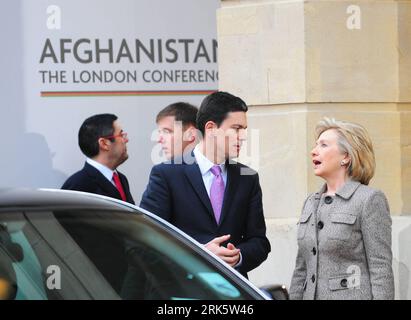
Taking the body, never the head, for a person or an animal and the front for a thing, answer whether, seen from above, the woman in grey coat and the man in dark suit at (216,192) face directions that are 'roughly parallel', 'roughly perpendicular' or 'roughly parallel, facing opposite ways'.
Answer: roughly perpendicular

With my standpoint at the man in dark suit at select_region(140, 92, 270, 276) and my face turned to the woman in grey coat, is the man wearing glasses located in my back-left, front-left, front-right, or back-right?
back-left

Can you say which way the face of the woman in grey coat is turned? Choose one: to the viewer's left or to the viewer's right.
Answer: to the viewer's left

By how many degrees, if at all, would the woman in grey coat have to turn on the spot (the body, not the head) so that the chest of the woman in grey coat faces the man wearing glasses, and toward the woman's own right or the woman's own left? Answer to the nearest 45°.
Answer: approximately 90° to the woman's own right

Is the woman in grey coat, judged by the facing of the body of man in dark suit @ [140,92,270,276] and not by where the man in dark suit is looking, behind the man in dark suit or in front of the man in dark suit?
in front

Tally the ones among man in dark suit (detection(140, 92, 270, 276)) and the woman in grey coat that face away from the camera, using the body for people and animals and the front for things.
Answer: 0

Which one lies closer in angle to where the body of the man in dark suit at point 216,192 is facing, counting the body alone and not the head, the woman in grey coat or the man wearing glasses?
the woman in grey coat

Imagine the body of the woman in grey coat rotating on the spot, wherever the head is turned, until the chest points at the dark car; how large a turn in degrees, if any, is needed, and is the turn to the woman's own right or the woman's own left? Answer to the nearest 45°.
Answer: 0° — they already face it

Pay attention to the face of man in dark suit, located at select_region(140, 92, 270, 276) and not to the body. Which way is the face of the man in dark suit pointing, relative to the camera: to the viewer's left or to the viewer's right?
to the viewer's right

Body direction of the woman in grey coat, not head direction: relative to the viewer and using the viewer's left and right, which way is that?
facing the viewer and to the left of the viewer

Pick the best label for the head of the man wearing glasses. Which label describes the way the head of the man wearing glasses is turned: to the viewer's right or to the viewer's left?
to the viewer's right

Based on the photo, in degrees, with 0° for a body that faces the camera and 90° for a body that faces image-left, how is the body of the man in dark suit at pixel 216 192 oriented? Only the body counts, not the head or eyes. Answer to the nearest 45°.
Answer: approximately 315°
